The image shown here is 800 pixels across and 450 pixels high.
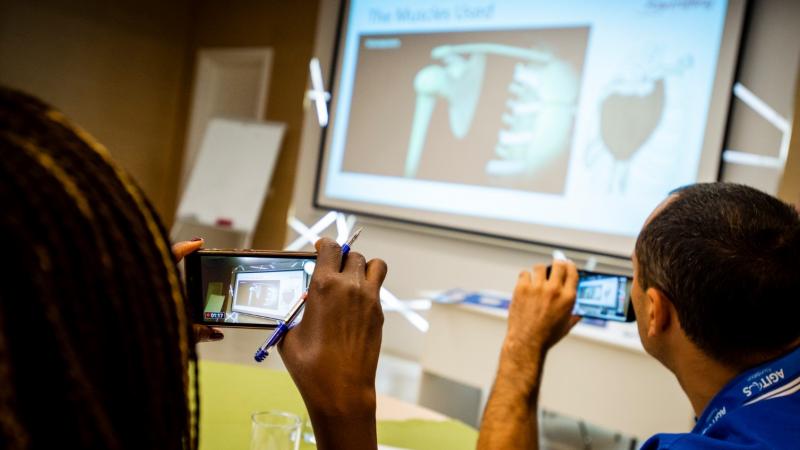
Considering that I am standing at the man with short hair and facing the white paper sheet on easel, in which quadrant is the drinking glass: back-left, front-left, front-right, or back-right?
front-left

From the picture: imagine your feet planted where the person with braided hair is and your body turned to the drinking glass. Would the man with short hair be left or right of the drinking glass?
right

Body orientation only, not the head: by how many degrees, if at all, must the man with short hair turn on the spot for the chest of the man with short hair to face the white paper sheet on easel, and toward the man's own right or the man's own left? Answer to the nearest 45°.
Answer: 0° — they already face it

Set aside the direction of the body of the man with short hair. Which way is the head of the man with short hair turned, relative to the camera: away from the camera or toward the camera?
away from the camera

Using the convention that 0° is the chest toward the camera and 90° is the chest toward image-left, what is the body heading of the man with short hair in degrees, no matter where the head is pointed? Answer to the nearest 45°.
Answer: approximately 135°

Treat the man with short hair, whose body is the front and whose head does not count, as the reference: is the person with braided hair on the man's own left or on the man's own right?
on the man's own left
